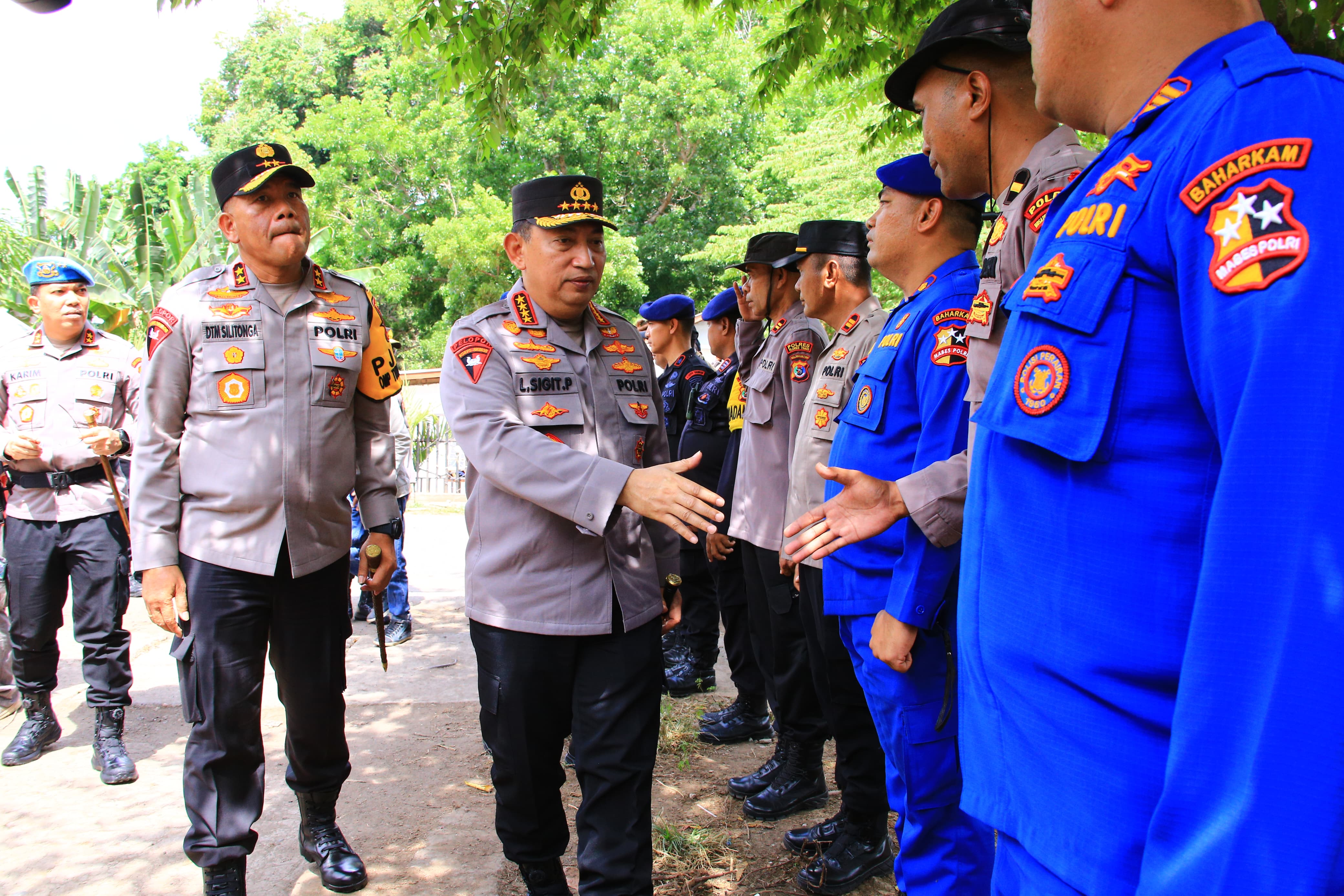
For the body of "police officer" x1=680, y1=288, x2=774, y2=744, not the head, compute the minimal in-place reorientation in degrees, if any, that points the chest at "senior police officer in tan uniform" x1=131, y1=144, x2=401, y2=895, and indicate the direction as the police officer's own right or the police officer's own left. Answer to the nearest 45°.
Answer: approximately 45° to the police officer's own left

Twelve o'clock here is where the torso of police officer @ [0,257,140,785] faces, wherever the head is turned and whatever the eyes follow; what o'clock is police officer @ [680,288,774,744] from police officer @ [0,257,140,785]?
police officer @ [680,288,774,744] is roughly at 10 o'clock from police officer @ [0,257,140,785].

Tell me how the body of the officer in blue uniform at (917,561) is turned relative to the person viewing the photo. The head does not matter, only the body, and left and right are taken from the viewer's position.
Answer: facing to the left of the viewer

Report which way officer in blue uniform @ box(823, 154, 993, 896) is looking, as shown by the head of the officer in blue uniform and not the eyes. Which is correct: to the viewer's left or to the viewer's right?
to the viewer's left

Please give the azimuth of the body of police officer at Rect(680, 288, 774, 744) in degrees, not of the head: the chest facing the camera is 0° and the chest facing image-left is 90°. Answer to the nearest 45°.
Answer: approximately 90°

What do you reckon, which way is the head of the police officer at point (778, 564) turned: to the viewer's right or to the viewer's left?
to the viewer's left

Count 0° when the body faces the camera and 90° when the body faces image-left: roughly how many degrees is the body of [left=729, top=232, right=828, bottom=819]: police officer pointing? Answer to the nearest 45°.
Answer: approximately 90°

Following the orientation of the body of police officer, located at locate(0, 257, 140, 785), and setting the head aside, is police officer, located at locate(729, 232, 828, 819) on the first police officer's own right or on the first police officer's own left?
on the first police officer's own left

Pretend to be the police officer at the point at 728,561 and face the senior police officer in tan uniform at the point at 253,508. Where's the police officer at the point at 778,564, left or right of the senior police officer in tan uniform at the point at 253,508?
left

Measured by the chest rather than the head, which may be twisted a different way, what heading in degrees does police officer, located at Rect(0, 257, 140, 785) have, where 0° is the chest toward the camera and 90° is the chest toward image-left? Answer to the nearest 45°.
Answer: approximately 0°

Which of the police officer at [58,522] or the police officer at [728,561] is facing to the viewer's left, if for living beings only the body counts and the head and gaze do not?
the police officer at [728,561]

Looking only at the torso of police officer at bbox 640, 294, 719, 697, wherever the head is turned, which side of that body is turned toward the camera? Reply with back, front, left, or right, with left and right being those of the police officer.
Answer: left
